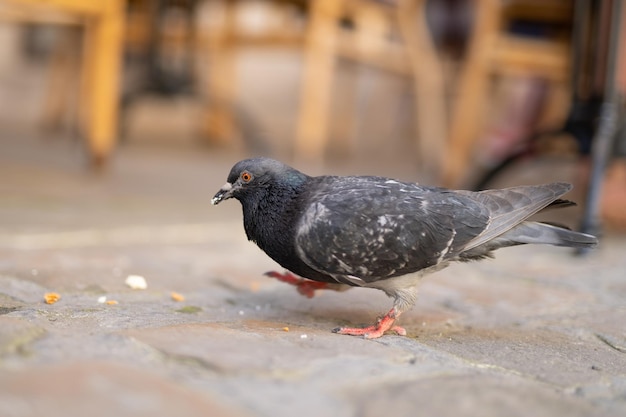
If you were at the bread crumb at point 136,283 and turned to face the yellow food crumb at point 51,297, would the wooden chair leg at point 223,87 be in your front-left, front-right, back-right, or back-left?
back-right

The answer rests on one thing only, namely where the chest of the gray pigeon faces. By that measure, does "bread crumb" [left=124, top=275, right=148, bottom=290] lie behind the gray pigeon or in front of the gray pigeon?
in front

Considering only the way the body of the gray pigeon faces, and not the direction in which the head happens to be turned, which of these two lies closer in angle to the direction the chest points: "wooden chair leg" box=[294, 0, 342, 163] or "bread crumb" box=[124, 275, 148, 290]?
the bread crumb

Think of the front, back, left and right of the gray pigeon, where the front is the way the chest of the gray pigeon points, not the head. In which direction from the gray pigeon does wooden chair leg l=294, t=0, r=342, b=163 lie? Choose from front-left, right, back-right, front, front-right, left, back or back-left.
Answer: right

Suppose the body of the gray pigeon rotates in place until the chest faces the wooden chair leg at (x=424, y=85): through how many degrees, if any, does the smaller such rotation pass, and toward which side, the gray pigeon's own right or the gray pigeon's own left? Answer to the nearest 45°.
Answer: approximately 90° to the gray pigeon's own right

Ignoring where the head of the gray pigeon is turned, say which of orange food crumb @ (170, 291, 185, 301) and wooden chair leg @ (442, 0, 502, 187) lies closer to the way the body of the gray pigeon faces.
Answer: the orange food crumb

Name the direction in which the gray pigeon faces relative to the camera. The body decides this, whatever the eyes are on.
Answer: to the viewer's left

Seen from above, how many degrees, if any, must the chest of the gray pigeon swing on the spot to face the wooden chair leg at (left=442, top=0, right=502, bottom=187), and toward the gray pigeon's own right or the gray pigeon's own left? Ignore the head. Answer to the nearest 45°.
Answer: approximately 90° to the gray pigeon's own right

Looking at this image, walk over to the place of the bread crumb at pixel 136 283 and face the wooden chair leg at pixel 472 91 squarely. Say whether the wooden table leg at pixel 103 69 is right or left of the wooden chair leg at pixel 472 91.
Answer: left

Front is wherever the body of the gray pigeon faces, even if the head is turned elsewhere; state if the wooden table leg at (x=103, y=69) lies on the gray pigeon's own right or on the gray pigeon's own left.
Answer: on the gray pigeon's own right

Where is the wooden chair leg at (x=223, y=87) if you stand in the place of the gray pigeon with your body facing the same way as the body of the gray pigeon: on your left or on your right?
on your right
